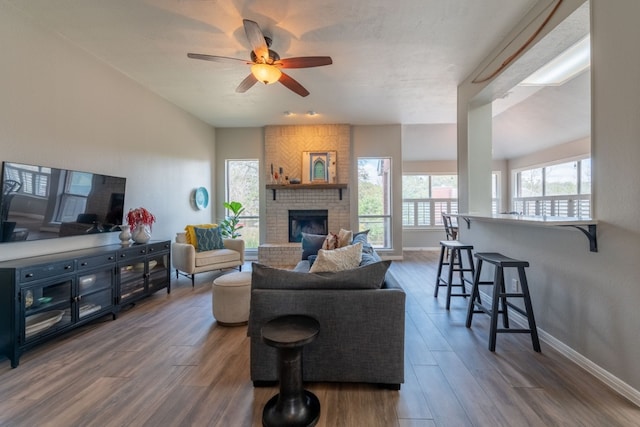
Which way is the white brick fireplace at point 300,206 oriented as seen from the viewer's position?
toward the camera

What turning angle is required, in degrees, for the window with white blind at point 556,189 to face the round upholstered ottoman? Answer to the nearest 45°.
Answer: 0° — it already faces it

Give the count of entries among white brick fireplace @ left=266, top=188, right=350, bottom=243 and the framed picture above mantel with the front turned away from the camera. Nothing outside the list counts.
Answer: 0

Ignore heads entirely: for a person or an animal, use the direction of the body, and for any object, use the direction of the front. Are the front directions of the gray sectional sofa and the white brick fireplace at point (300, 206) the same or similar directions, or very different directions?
very different directions

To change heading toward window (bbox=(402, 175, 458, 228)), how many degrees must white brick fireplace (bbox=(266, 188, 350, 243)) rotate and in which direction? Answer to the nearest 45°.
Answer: approximately 90° to its left

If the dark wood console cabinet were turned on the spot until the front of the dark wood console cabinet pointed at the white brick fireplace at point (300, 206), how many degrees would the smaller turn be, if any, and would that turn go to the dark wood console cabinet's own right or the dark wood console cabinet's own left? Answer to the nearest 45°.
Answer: approximately 45° to the dark wood console cabinet's own left

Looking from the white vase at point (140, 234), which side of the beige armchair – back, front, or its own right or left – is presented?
right

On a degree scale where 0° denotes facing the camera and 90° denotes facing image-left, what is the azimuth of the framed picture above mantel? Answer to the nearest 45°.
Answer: approximately 0°

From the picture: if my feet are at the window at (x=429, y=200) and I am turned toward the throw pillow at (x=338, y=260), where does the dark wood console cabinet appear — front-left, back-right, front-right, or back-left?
front-right

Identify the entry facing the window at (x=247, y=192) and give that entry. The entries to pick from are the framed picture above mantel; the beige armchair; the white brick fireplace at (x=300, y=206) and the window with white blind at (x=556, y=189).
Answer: the window with white blind

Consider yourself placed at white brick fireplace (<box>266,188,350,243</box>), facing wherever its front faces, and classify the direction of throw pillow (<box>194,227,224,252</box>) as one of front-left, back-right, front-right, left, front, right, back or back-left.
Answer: front-right

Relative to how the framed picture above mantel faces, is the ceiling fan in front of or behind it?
in front

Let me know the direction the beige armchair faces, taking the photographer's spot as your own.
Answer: facing the viewer and to the right of the viewer

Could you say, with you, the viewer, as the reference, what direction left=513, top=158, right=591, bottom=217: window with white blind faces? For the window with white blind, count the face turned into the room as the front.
facing the viewer and to the left of the viewer

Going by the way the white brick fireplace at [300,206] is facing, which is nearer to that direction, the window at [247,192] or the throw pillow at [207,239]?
the throw pillow
